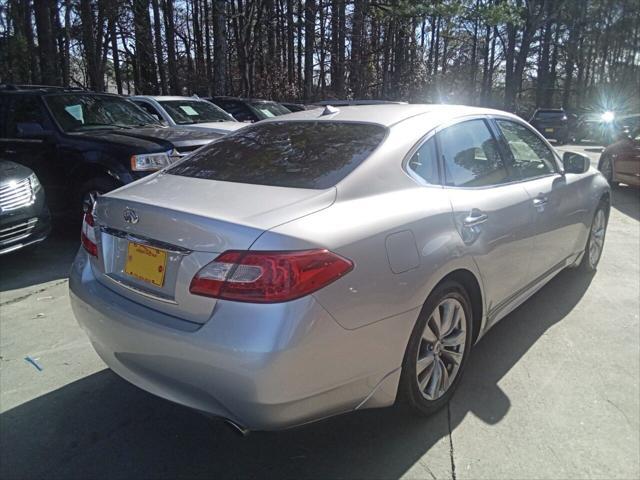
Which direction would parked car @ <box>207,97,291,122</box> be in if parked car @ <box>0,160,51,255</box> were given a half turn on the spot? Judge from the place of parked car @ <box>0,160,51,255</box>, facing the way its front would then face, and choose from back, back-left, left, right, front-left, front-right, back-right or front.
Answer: right

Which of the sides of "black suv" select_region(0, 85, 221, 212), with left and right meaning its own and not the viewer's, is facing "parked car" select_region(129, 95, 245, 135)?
left

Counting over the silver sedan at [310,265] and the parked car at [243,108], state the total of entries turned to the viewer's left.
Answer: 0

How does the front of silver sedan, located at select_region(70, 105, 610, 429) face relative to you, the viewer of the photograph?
facing away from the viewer and to the right of the viewer

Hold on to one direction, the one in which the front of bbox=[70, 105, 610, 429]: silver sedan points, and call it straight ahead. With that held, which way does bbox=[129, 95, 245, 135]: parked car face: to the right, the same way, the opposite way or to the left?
to the right

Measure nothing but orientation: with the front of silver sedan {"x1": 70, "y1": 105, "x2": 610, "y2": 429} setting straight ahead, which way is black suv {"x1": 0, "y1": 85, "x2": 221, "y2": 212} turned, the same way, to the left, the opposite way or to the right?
to the right

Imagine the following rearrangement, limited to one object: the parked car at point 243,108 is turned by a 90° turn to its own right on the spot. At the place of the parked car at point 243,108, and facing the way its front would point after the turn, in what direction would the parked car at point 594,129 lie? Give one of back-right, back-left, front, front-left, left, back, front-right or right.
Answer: back

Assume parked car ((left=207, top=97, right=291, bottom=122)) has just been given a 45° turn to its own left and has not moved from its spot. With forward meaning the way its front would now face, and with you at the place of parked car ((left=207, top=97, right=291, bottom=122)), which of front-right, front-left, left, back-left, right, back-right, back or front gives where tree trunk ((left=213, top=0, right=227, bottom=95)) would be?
left

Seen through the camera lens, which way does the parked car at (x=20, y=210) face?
facing the viewer and to the right of the viewer

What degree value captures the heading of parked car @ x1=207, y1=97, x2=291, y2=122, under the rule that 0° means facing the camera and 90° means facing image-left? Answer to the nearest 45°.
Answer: approximately 315°

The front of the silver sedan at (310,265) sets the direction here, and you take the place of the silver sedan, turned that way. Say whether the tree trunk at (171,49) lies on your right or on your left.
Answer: on your left

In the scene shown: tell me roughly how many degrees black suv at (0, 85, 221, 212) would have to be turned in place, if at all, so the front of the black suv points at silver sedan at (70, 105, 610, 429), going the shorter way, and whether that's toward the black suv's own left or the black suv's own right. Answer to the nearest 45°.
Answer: approximately 45° to the black suv's own right
